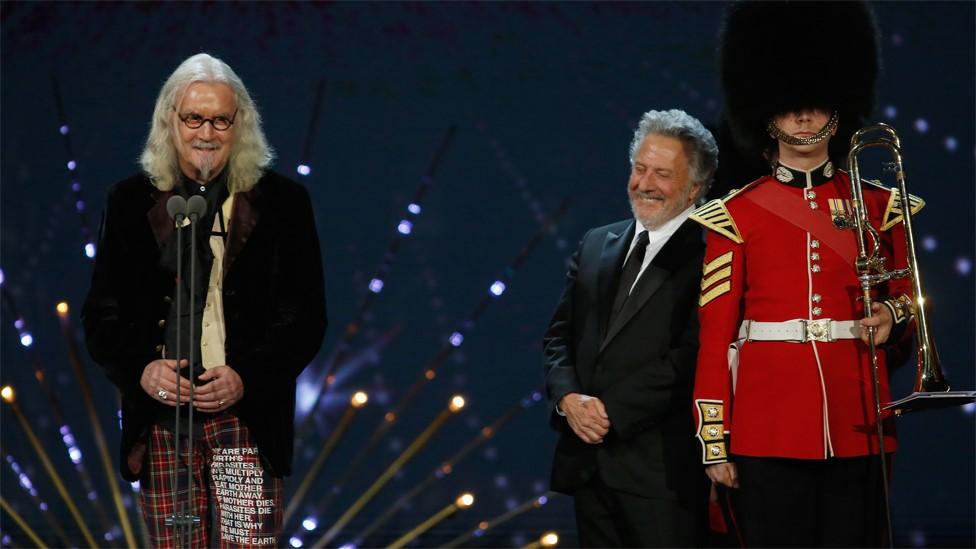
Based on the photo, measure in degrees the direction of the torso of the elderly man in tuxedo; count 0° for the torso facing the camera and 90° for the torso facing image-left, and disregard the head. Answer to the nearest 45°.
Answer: approximately 45°

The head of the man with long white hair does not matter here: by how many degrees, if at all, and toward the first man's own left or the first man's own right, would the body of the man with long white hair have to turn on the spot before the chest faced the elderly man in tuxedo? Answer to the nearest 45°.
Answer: approximately 90° to the first man's own left
